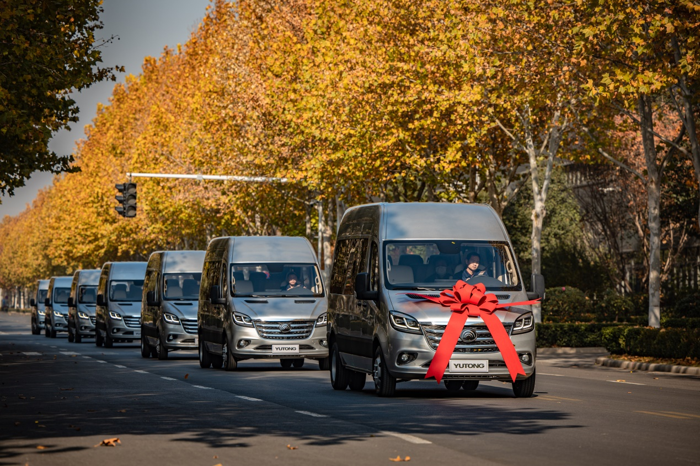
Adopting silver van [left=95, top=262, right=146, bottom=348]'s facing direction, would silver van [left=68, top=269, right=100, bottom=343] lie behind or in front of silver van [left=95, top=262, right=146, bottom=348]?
behind

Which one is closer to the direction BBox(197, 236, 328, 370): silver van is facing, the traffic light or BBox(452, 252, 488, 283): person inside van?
the person inside van

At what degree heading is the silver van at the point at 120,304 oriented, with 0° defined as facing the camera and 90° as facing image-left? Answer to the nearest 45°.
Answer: approximately 0°

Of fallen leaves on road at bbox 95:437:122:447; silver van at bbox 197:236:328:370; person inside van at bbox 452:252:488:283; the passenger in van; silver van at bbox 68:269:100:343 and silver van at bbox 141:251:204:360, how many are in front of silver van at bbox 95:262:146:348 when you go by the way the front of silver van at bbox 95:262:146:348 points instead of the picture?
5

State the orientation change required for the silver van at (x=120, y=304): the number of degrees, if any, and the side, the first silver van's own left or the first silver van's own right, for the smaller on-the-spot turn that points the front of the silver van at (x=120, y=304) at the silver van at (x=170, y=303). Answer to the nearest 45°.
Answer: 0° — it already faces it

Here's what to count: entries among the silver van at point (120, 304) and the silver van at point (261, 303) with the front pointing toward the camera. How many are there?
2

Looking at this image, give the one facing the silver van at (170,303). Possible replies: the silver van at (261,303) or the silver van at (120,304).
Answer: the silver van at (120,304)

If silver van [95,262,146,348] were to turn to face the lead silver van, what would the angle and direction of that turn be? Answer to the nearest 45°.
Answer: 0° — it already faces it

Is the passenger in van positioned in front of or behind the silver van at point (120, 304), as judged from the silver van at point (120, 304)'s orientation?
in front

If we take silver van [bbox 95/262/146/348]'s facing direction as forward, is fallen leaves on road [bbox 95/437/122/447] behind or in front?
in front
